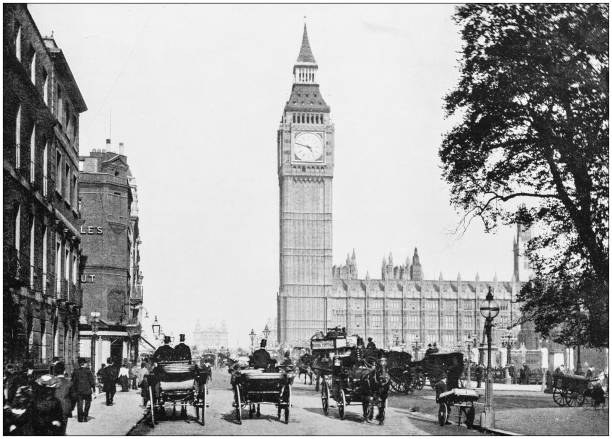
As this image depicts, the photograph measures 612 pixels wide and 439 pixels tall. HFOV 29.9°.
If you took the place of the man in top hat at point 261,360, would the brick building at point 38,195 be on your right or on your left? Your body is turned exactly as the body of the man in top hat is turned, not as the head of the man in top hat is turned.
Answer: on your left

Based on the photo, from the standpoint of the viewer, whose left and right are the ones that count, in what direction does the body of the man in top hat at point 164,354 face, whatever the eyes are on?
facing away from the viewer

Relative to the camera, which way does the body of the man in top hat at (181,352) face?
away from the camera

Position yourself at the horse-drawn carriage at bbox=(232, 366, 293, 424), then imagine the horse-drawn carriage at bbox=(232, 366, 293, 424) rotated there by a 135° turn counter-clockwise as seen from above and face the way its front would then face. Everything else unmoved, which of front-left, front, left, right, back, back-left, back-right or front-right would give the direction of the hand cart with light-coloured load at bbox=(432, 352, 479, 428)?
back-left

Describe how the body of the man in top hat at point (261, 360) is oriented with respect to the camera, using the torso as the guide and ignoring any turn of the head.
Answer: away from the camera

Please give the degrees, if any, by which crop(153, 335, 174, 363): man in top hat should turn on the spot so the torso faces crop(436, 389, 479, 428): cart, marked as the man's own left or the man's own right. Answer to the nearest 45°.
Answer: approximately 135° to the man's own right

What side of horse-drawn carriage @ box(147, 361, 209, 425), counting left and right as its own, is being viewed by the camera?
back

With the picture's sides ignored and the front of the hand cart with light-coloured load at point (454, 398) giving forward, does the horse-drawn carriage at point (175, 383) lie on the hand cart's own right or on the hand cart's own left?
on the hand cart's own right

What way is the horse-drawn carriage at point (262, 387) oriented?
away from the camera

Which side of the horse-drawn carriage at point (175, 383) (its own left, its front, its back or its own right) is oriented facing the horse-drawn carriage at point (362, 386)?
right
